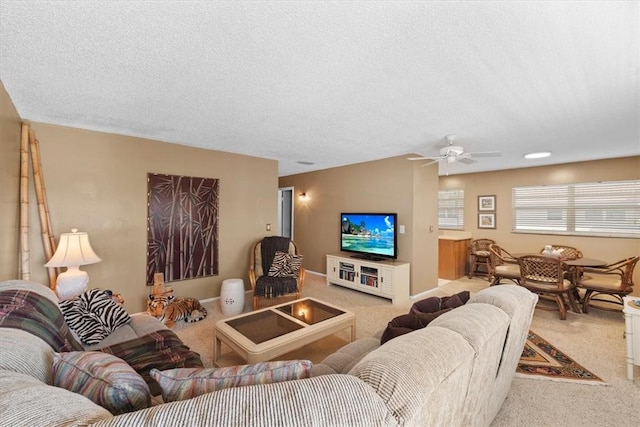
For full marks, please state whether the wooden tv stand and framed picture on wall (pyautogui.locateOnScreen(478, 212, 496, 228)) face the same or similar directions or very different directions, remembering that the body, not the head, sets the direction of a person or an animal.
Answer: same or similar directions

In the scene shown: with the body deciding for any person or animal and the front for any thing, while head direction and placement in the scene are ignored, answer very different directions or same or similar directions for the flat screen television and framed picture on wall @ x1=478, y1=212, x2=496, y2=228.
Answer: same or similar directions

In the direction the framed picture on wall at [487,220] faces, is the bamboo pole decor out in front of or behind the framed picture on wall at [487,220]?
in front

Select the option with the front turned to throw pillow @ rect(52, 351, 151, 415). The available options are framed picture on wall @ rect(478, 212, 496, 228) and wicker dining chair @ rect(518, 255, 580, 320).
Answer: the framed picture on wall

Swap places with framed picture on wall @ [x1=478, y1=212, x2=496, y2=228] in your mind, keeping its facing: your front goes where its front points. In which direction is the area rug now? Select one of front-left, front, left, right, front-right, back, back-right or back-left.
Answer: front

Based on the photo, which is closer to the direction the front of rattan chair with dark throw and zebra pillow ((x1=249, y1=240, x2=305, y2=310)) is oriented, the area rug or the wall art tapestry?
the area rug

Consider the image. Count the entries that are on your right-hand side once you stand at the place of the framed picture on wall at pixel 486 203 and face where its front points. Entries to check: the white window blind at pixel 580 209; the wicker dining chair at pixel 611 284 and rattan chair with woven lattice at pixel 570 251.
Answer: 0

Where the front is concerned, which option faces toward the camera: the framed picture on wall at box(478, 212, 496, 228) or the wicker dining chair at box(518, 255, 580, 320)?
the framed picture on wall

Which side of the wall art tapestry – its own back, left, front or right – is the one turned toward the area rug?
front

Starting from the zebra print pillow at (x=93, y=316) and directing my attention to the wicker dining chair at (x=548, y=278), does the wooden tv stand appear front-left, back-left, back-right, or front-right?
front-left

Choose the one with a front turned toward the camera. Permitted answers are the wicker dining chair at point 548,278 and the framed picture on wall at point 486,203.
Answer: the framed picture on wall

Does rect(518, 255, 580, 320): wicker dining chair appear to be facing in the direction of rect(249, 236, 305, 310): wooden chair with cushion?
no

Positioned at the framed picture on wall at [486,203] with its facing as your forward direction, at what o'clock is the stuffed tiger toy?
The stuffed tiger toy is roughly at 1 o'clock from the framed picture on wall.

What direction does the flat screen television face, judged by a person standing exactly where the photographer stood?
facing the viewer and to the left of the viewer

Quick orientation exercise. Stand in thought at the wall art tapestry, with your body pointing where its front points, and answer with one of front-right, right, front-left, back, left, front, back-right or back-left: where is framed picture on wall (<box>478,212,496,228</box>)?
front-left

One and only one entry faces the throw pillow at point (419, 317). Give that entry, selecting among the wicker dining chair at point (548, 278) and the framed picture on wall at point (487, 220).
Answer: the framed picture on wall

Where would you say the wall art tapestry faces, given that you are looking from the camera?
facing the viewer and to the right of the viewer
